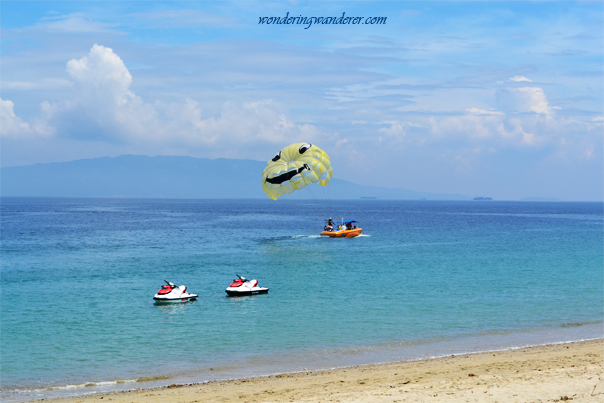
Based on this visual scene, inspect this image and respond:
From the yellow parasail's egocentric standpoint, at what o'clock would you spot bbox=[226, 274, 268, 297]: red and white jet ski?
The red and white jet ski is roughly at 11 o'clock from the yellow parasail.

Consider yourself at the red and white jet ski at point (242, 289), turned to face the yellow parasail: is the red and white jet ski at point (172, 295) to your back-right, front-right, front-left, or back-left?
back-left

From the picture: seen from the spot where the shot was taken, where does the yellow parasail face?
facing the viewer and to the left of the viewer

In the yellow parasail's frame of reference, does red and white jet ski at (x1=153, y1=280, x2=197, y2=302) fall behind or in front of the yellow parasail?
in front

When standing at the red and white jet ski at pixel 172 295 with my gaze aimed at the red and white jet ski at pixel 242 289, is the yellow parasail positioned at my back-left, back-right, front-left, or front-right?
front-left

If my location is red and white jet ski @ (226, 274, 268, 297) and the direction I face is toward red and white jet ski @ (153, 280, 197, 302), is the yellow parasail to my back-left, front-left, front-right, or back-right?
back-right
